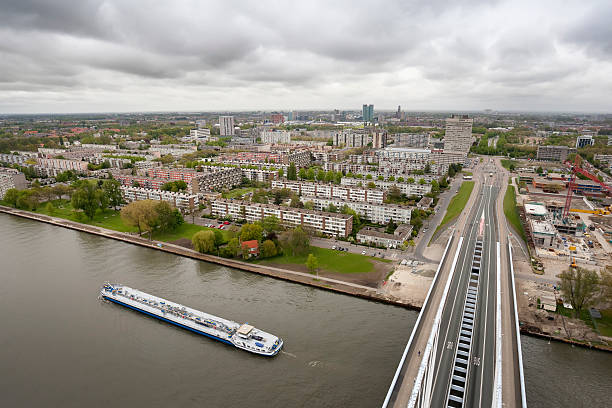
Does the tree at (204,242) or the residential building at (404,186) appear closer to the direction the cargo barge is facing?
the tree

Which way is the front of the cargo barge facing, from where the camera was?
facing away from the viewer and to the left of the viewer

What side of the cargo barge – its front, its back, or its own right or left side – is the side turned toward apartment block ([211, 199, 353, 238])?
right

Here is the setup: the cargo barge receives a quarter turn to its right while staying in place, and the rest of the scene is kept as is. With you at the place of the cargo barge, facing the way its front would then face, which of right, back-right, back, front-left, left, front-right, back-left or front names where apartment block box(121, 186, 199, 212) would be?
front-left

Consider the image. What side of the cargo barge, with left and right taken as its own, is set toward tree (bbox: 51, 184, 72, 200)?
front

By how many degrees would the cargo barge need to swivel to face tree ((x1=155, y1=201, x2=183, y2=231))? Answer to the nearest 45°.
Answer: approximately 45° to its right

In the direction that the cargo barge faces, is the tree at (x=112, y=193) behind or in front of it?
in front

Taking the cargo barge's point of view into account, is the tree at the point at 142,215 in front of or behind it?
in front

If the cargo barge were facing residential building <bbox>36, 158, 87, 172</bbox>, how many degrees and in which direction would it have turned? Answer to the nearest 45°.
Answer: approximately 45° to its right

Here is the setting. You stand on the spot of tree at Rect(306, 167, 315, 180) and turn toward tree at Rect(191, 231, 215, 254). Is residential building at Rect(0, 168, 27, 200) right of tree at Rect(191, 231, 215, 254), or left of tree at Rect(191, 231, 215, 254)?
right

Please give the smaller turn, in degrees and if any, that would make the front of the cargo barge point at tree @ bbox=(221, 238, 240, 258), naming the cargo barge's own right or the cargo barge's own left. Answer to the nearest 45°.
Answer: approximately 45° to the cargo barge's own right

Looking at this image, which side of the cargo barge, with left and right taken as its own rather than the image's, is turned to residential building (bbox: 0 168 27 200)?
front

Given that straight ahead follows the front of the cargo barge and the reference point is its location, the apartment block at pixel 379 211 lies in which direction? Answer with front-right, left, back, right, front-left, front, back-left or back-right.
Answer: right
